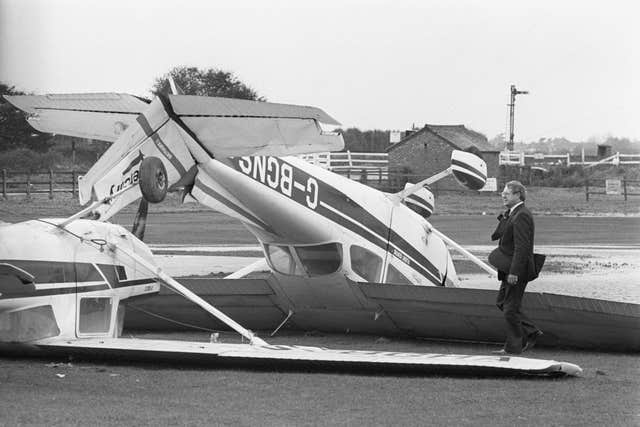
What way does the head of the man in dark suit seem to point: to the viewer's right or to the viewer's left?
to the viewer's left

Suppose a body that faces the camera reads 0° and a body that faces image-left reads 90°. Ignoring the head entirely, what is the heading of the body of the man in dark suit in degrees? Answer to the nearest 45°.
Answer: approximately 90°

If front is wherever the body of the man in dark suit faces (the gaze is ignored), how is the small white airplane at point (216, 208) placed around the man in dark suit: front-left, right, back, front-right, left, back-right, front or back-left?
front

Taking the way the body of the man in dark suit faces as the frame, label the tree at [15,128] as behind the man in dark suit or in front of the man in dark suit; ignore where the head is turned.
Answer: in front
